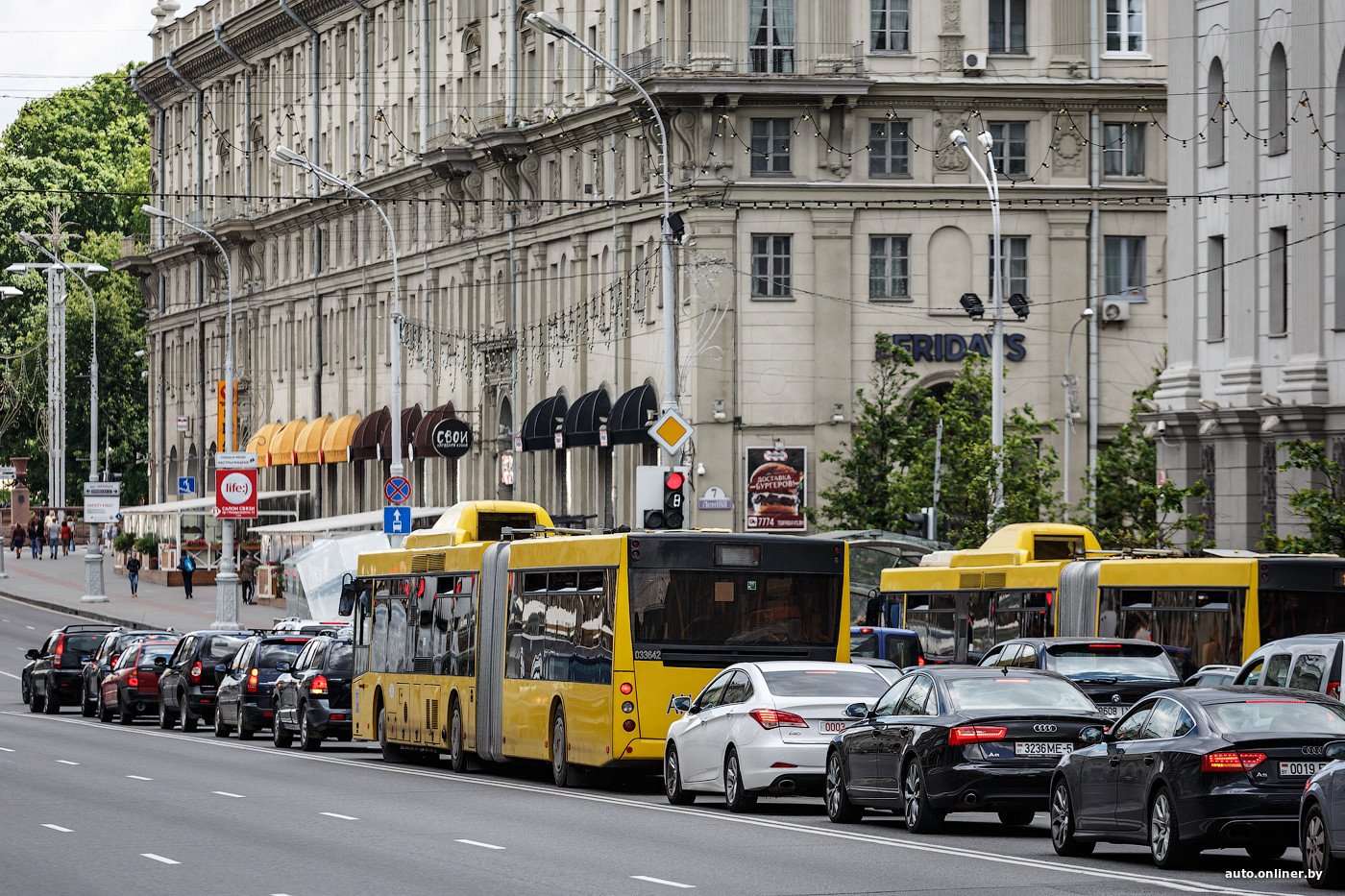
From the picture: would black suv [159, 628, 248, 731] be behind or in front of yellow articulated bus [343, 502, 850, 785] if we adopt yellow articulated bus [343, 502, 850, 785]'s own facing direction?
in front

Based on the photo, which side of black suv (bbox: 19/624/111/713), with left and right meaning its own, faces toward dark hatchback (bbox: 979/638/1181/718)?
back

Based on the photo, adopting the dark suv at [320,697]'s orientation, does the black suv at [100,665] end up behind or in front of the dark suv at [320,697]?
in front

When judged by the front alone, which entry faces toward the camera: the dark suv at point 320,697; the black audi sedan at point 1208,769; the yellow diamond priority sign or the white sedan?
the yellow diamond priority sign

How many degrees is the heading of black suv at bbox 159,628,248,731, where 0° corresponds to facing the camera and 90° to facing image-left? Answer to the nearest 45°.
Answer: approximately 135°

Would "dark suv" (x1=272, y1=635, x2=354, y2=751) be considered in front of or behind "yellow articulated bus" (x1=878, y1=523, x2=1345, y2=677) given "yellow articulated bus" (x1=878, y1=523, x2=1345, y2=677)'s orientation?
in front

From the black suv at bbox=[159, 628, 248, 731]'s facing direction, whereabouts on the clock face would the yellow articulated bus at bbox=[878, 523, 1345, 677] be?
The yellow articulated bus is roughly at 6 o'clock from the black suv.

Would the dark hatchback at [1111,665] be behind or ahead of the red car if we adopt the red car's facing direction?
behind

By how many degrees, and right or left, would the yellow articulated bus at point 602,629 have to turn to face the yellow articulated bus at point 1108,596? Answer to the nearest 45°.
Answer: approximately 90° to its right

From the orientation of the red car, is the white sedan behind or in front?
behind

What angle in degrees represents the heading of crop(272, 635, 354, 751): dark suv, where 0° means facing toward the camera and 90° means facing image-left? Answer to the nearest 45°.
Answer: approximately 135°

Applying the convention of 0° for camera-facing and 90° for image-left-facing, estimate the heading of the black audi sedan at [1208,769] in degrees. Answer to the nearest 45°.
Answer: approximately 135°

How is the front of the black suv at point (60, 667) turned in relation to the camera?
facing away from the viewer and to the left of the viewer

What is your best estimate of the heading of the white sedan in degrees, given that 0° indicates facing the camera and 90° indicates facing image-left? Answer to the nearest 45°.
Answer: approximately 135°
